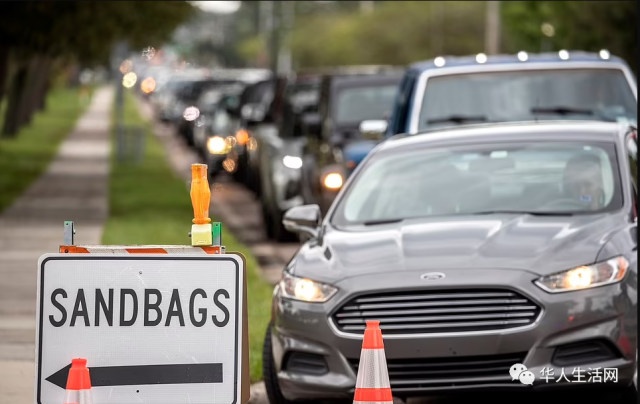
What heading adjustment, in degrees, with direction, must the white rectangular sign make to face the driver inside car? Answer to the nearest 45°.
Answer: approximately 135° to its left

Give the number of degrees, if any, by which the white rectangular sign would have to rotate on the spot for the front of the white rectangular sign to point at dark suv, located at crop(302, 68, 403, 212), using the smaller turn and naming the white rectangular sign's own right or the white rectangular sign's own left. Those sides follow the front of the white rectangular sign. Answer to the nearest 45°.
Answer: approximately 180°

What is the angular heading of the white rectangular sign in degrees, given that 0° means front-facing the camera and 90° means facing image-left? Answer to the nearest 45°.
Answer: approximately 0°

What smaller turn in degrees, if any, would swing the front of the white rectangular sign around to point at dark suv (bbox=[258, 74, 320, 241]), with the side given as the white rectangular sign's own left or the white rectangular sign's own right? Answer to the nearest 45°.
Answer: approximately 180°

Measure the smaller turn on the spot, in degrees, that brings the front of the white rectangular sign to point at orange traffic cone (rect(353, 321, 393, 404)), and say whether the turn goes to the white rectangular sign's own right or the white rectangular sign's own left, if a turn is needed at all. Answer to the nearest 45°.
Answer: approximately 90° to the white rectangular sign's own left

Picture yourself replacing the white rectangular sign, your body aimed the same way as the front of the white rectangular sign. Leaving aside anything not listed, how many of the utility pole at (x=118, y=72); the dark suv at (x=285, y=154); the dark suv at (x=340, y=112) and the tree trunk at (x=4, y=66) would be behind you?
4
